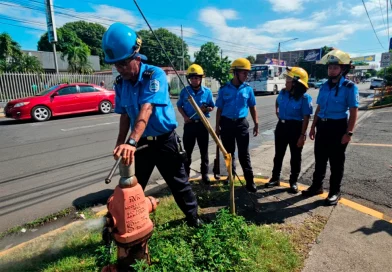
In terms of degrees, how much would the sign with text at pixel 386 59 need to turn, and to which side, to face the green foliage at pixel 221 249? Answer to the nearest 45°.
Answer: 0° — it already faces it

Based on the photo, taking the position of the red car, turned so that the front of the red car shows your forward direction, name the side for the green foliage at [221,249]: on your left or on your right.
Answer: on your left

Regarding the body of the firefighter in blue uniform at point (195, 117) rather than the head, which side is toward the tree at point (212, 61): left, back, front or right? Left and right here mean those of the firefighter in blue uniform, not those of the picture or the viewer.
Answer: back

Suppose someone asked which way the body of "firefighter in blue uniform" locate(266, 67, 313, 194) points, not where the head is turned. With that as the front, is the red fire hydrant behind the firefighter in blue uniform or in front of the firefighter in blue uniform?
in front

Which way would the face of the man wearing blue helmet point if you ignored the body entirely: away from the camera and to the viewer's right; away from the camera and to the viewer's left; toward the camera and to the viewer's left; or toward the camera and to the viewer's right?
toward the camera and to the viewer's left

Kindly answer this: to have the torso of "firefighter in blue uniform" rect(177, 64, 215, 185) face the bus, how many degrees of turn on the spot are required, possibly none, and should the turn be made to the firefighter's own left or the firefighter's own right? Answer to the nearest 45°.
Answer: approximately 180°

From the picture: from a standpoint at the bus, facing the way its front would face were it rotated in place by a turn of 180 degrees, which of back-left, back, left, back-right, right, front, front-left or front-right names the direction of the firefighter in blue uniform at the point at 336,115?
back-right

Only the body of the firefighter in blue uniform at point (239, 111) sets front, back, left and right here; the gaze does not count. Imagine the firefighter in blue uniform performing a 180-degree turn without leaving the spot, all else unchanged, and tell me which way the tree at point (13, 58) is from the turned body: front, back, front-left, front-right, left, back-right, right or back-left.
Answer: front-left

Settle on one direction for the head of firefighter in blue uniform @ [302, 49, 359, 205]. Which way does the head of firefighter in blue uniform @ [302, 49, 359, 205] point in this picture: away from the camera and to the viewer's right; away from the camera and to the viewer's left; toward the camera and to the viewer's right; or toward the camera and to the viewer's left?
toward the camera and to the viewer's left

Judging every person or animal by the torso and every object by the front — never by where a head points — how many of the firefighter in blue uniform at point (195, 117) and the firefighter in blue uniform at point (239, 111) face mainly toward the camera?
2
